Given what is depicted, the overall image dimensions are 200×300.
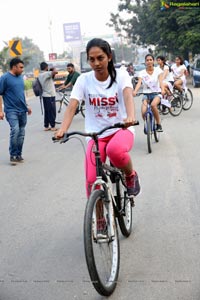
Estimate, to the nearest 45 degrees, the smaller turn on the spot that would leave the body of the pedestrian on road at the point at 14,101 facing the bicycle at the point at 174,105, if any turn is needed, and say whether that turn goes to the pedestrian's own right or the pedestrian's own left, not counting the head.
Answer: approximately 90° to the pedestrian's own left

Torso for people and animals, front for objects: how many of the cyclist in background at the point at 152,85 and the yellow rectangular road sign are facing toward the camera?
2

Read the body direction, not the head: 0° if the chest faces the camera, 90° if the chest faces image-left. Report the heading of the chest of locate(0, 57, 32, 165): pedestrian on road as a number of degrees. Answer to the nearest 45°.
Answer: approximately 315°

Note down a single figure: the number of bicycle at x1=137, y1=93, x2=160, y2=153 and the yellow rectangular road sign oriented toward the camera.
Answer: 2

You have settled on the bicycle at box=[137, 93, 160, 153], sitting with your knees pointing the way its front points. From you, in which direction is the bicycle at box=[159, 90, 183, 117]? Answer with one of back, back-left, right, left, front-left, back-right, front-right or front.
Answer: back

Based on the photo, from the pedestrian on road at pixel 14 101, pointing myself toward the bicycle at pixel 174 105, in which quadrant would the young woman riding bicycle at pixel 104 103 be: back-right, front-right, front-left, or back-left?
back-right

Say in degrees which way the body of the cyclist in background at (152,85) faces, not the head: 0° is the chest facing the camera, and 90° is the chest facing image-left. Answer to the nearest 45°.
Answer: approximately 0°

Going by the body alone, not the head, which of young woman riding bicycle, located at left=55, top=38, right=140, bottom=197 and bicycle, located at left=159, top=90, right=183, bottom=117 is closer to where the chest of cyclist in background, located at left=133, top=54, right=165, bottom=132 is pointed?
the young woman riding bicycle

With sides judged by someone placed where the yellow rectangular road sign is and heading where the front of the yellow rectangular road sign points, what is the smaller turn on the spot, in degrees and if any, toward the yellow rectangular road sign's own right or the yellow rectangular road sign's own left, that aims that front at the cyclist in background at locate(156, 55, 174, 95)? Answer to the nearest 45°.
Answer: approximately 45° to the yellow rectangular road sign's own left
